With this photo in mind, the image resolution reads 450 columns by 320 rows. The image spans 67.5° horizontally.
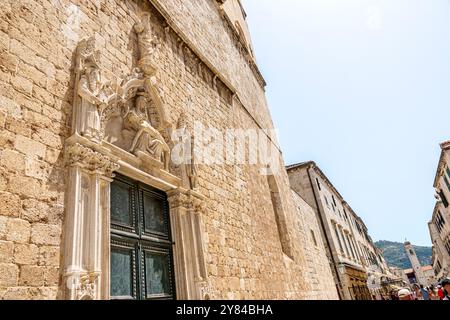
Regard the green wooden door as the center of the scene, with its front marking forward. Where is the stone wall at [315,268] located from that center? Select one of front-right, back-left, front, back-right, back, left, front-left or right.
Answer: left

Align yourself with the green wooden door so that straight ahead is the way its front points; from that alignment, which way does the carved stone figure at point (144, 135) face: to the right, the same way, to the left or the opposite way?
the same way

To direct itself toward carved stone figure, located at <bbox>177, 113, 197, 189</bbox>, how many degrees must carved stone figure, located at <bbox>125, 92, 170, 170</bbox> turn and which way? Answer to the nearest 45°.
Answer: approximately 90° to its left

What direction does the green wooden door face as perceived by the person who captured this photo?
facing the viewer and to the right of the viewer

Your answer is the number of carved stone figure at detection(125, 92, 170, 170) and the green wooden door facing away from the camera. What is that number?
0

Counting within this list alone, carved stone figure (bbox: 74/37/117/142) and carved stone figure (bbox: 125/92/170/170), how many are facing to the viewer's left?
0

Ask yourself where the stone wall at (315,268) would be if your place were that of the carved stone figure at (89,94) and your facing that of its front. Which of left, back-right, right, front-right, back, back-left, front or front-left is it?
left

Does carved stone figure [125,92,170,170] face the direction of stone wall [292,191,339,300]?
no

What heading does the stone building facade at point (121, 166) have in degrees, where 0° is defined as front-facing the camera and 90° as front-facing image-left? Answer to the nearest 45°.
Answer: approximately 315°

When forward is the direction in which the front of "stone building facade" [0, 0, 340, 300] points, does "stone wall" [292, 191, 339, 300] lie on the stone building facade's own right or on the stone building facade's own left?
on the stone building facade's own left

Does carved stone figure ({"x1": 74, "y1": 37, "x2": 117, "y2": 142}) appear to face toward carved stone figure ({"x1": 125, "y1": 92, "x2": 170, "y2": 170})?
no
